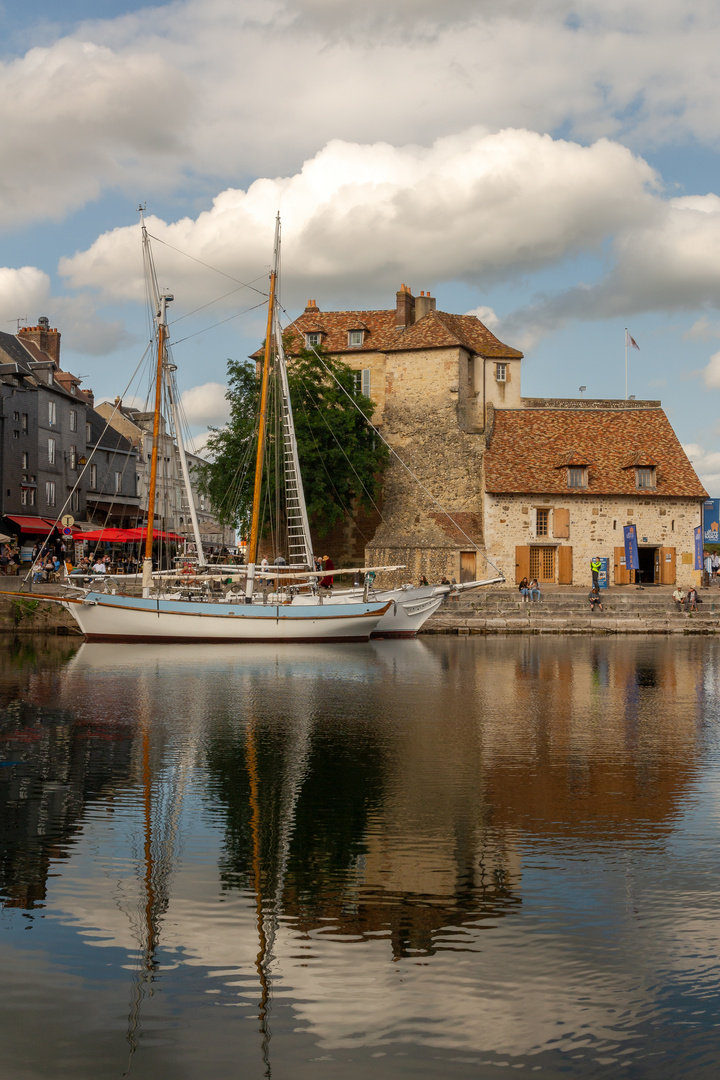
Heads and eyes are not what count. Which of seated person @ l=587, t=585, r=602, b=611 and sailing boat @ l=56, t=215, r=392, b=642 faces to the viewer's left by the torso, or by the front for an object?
the sailing boat

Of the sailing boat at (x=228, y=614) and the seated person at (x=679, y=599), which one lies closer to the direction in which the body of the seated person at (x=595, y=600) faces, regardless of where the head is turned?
the sailing boat

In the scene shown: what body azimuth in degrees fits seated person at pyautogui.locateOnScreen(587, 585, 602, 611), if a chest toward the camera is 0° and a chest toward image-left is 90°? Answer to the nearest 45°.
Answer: approximately 0°

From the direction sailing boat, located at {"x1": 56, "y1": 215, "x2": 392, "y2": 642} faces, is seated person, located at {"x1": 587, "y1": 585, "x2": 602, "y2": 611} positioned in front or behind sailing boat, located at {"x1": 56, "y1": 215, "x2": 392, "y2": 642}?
behind

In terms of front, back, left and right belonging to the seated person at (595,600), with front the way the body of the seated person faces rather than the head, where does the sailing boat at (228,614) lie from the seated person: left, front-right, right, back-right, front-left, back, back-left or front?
front-right

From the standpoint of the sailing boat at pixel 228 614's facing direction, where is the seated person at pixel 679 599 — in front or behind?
behind

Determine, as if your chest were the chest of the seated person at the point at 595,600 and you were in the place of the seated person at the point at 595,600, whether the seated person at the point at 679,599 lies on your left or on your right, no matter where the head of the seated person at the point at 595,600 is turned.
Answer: on your left

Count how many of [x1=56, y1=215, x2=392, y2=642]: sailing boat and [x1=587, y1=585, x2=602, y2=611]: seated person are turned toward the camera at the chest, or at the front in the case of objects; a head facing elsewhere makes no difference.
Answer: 1

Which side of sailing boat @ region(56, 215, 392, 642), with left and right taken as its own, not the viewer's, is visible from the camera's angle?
left

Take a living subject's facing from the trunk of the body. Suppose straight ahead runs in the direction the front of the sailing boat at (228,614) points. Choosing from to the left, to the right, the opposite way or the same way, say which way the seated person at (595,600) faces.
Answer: to the left
